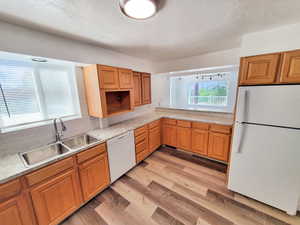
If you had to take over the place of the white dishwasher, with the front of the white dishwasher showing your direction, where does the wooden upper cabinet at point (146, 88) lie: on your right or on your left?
on your left

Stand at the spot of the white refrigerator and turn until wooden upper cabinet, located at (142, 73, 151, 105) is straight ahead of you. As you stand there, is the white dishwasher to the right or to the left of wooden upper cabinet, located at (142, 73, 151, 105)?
left

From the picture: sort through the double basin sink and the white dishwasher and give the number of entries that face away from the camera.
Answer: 0

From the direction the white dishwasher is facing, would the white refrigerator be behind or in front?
in front

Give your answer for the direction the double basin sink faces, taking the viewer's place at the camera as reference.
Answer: facing the viewer and to the right of the viewer
